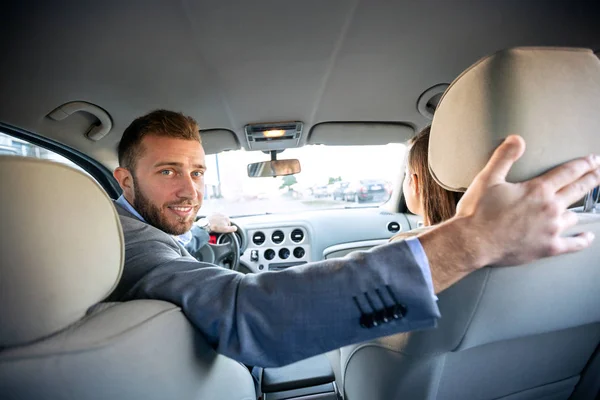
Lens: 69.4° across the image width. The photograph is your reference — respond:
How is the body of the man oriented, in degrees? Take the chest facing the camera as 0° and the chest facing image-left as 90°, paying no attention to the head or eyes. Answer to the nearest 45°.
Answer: approximately 270°
